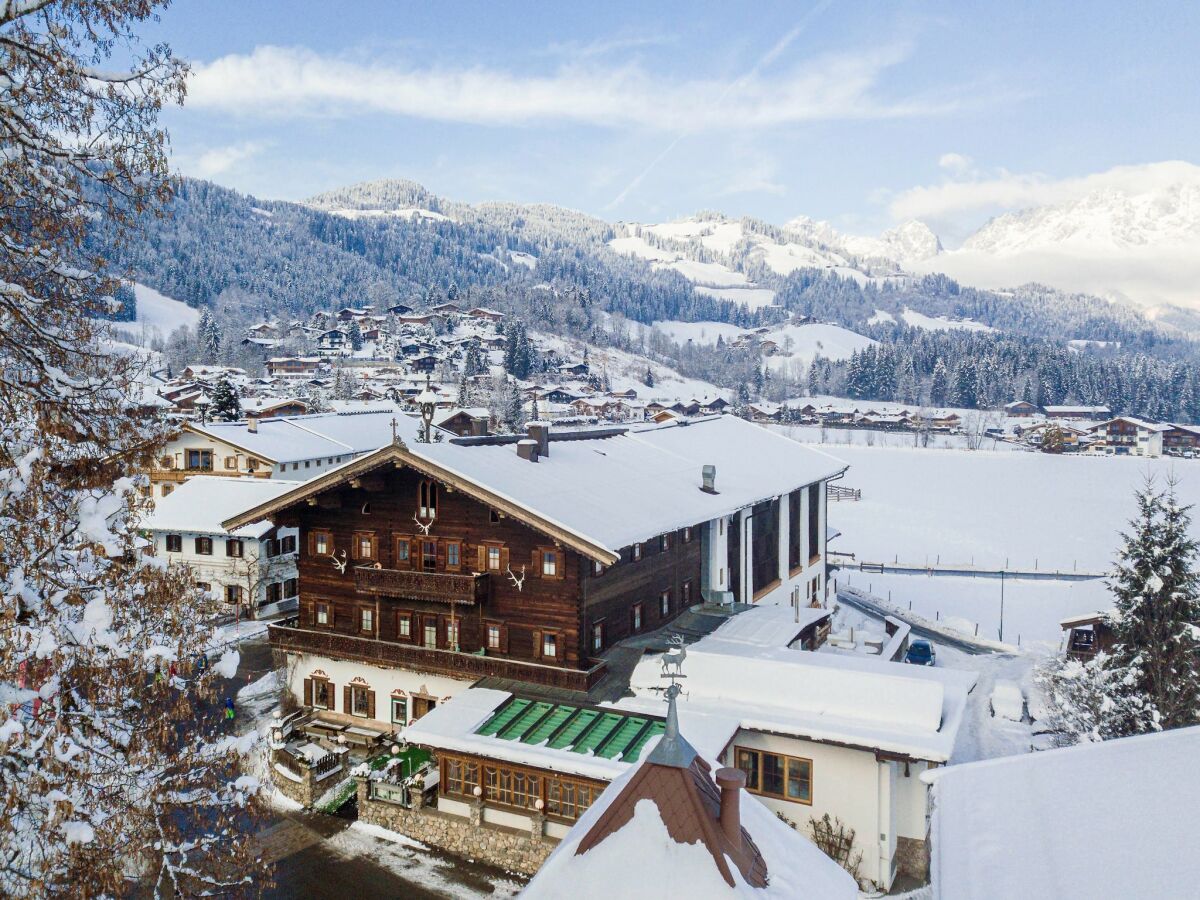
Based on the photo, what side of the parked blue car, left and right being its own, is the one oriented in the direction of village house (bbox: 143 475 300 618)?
right

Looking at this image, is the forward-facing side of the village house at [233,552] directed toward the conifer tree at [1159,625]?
no

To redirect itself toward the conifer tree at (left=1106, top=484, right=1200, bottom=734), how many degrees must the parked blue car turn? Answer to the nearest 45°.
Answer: approximately 45° to its left

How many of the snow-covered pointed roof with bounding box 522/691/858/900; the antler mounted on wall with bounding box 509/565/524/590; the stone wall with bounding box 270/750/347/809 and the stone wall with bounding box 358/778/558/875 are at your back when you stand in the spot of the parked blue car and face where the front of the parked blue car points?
0

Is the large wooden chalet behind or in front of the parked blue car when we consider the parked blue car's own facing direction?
in front

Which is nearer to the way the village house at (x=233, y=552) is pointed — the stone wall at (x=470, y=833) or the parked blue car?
the stone wall

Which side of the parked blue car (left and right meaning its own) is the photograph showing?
front

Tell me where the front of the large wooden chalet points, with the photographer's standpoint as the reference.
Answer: facing the viewer and to the left of the viewer

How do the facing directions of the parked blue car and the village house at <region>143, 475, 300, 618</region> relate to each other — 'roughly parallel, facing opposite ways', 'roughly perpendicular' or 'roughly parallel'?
roughly parallel

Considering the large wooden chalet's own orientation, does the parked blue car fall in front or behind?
behind

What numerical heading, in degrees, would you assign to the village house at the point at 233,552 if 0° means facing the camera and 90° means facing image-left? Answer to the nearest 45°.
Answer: approximately 45°

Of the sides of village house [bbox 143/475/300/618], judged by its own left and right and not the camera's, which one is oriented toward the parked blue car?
left

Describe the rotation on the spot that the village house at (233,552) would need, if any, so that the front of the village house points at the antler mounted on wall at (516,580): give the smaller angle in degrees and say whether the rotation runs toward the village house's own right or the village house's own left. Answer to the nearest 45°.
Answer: approximately 45° to the village house's own left

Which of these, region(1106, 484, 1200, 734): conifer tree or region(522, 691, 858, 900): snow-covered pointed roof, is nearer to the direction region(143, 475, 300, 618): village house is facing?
the snow-covered pointed roof

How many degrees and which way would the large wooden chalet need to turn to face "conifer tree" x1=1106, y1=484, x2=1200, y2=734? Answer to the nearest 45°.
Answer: approximately 135° to its left

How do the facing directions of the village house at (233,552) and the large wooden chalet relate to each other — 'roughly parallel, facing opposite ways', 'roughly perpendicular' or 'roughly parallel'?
roughly parallel

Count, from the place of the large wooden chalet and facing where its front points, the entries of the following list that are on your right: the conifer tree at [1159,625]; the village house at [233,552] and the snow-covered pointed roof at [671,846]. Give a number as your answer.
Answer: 1
